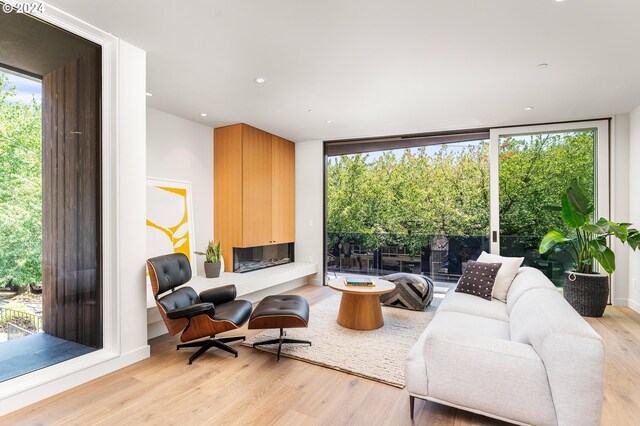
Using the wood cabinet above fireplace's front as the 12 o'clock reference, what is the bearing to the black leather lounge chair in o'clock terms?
The black leather lounge chair is roughly at 2 o'clock from the wood cabinet above fireplace.

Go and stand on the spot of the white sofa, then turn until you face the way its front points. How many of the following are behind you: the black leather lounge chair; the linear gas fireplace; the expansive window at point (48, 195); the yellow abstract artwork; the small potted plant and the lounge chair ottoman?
0

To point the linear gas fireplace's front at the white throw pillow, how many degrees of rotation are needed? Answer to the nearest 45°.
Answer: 0° — it already faces it

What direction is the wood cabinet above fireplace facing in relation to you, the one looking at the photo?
facing the viewer and to the right of the viewer

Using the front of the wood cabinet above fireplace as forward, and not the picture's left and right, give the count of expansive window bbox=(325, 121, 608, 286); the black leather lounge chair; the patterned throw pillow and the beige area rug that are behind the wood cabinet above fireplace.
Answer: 0

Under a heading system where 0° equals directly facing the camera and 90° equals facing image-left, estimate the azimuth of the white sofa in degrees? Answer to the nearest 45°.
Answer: approximately 90°

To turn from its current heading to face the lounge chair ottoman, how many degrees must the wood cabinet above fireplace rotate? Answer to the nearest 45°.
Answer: approximately 45° to its right

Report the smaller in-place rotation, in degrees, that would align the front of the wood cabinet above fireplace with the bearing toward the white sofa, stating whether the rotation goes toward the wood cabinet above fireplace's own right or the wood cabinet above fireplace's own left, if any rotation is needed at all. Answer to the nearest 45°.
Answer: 0° — it already faces it

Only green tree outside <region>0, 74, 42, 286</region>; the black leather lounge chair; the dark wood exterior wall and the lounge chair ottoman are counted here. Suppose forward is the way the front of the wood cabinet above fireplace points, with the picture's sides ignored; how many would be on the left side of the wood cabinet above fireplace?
0

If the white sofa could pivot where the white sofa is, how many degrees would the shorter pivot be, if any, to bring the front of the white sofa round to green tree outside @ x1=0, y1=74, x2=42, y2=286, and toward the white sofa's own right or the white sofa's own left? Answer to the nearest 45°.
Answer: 0° — it already faces it

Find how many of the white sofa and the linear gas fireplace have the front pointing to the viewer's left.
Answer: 1

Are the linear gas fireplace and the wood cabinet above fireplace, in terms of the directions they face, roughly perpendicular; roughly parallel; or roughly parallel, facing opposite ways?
roughly parallel

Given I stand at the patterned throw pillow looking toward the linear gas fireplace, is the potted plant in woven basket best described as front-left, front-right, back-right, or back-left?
back-right

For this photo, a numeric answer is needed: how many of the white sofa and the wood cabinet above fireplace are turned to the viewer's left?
1

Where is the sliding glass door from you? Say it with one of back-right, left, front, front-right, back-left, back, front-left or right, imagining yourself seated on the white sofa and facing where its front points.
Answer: right

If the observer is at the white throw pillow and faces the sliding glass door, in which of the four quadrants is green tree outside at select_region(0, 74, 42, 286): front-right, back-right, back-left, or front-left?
back-left

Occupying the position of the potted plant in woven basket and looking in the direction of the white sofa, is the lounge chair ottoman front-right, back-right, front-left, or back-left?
front-right

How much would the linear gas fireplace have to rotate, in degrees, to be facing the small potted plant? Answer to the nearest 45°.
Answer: approximately 90° to its right

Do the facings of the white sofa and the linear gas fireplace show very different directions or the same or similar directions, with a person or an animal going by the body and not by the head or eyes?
very different directions
